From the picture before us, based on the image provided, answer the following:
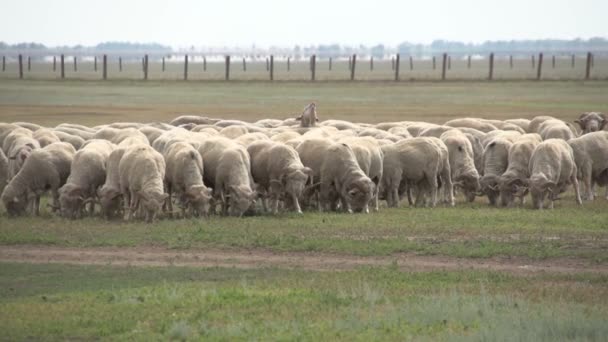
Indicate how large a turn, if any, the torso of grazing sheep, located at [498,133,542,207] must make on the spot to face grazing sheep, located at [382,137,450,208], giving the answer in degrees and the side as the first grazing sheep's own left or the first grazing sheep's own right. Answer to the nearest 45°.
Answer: approximately 45° to the first grazing sheep's own right

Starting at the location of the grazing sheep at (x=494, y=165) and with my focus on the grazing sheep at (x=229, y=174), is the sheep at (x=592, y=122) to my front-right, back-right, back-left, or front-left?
back-right

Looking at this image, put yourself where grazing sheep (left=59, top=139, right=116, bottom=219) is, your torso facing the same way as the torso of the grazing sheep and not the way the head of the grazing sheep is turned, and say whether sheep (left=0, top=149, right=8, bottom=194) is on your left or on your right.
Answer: on your right

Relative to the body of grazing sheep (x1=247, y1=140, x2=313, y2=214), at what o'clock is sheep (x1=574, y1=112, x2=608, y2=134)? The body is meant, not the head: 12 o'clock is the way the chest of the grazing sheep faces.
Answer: The sheep is roughly at 9 o'clock from the grazing sheep.

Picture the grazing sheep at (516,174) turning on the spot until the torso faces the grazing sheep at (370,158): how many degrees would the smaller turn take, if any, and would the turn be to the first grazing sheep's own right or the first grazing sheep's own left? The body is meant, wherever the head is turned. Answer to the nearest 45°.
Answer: approximately 45° to the first grazing sheep's own right

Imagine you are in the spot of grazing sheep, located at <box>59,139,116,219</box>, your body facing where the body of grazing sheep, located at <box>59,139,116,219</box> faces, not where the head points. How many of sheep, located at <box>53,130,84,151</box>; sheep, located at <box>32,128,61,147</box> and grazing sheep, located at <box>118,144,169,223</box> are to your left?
1

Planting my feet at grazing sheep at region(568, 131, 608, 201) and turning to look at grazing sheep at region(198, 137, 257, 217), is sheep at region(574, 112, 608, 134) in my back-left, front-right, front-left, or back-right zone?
back-right

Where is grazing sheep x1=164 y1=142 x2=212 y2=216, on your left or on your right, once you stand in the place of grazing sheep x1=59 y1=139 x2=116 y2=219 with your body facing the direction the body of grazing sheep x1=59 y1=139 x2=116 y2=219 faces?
on your left

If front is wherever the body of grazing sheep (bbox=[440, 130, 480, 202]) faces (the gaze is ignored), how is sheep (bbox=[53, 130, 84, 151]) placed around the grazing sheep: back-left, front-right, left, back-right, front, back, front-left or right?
back-right

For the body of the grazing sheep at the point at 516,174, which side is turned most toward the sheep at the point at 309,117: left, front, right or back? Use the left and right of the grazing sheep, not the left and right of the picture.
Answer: right
